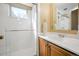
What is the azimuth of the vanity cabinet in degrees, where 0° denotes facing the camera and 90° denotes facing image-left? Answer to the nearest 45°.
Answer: approximately 45°
